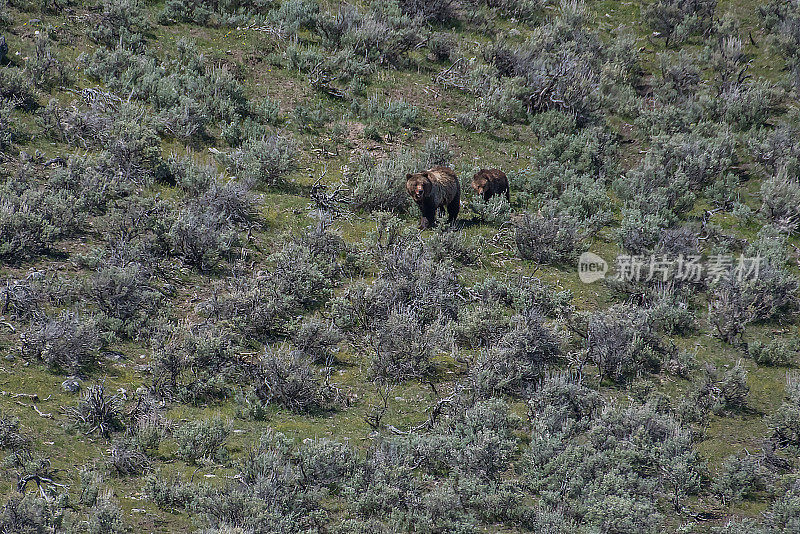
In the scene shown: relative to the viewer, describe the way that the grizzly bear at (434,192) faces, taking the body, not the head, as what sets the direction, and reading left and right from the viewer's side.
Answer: facing the viewer and to the left of the viewer

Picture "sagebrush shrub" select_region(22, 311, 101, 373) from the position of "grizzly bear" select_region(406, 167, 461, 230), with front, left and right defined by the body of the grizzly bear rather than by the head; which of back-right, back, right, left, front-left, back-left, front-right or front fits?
front

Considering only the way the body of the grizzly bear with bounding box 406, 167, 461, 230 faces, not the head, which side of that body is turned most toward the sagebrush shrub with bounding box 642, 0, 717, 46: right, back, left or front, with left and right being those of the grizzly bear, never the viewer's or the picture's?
back

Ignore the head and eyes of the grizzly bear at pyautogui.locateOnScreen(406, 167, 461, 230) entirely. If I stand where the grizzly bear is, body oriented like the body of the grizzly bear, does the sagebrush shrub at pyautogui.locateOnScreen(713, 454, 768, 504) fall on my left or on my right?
on my left

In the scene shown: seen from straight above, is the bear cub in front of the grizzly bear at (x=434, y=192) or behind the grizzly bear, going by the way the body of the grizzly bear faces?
behind

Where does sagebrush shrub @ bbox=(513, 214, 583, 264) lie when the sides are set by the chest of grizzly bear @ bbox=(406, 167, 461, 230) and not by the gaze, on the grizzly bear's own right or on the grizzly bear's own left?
on the grizzly bear's own left

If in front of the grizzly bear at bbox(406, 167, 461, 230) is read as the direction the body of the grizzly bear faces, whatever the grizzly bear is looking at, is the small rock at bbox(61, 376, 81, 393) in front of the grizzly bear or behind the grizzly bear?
in front

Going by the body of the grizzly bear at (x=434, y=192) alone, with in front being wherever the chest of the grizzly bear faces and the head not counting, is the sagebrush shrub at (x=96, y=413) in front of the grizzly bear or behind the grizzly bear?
in front

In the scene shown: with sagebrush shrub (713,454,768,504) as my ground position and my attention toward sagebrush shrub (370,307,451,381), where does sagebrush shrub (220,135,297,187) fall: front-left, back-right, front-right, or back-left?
front-right

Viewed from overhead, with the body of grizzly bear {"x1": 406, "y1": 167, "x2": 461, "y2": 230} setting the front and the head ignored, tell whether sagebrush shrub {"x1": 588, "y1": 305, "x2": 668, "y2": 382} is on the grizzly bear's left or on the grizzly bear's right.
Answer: on the grizzly bear's left

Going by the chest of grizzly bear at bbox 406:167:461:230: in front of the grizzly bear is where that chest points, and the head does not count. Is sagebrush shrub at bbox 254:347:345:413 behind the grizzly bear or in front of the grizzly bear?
in front

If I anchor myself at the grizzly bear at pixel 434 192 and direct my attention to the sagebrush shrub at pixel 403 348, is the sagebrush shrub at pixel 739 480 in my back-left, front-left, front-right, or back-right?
front-left
